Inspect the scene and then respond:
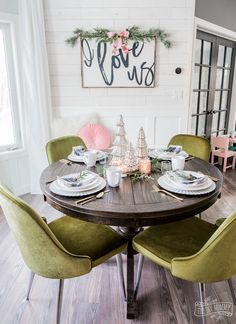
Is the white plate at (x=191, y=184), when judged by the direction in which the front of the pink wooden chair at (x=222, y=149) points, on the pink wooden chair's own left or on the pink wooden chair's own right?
on the pink wooden chair's own right

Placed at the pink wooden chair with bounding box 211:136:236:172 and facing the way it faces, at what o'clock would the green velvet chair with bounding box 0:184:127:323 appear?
The green velvet chair is roughly at 2 o'clock from the pink wooden chair.

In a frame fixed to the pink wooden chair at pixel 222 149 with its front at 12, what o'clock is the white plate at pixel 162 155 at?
The white plate is roughly at 2 o'clock from the pink wooden chair.

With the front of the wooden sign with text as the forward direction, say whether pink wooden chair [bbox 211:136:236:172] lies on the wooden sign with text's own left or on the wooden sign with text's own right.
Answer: on the wooden sign with text's own left

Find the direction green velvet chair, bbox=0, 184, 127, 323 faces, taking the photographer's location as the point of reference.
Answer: facing away from the viewer and to the right of the viewer

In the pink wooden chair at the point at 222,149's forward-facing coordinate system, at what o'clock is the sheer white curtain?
The sheer white curtain is roughly at 3 o'clock from the pink wooden chair.

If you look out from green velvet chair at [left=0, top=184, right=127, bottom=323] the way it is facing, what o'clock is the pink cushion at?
The pink cushion is roughly at 11 o'clock from the green velvet chair.

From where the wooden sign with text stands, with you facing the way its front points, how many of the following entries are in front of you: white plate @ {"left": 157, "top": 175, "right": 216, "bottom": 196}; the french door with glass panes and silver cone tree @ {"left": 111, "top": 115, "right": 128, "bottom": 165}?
2

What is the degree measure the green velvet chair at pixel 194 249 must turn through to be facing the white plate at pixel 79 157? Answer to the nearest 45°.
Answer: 0° — it already faces it

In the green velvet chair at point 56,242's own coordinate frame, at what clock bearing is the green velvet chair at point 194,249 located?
the green velvet chair at point 194,249 is roughly at 2 o'clock from the green velvet chair at point 56,242.

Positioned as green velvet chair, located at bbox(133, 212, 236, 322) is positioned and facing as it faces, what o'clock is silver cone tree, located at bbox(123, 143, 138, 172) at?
The silver cone tree is roughly at 12 o'clock from the green velvet chair.
